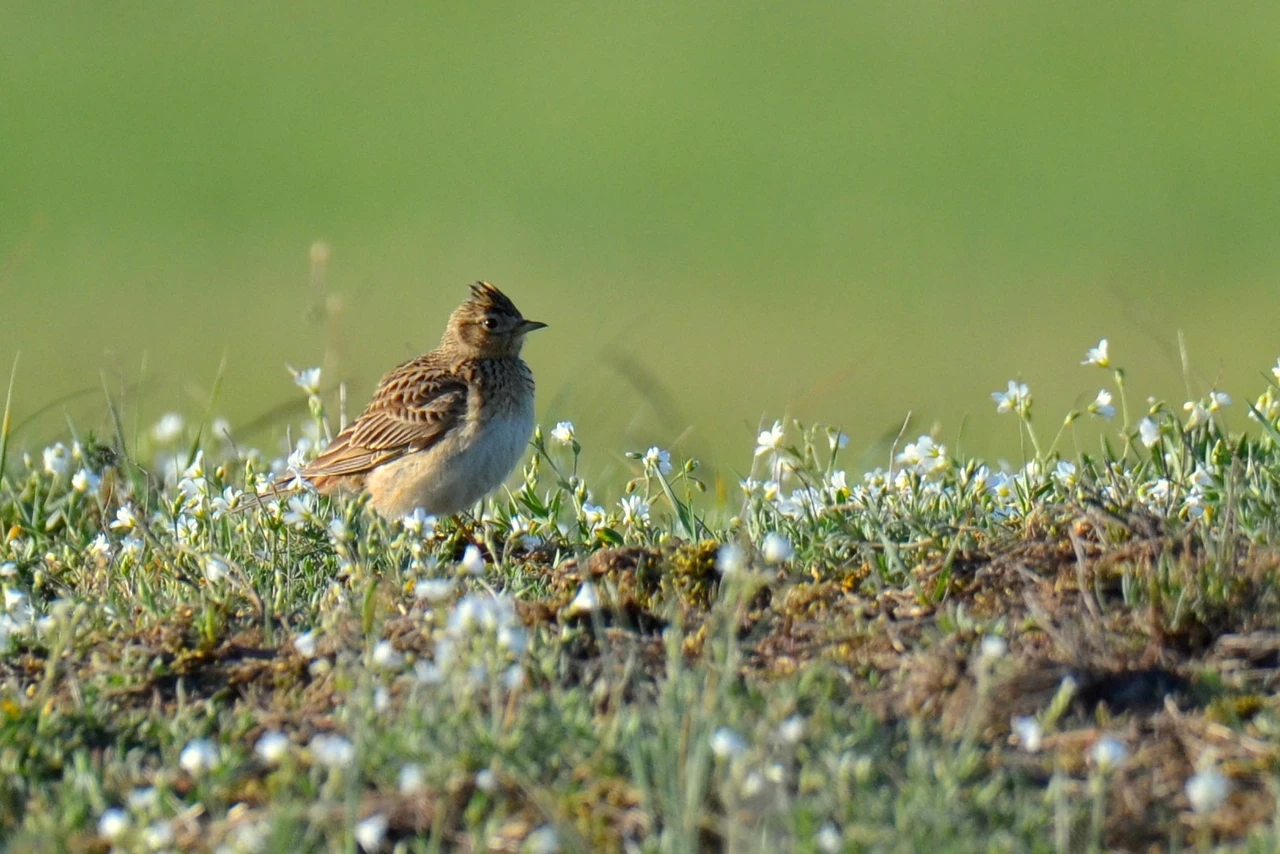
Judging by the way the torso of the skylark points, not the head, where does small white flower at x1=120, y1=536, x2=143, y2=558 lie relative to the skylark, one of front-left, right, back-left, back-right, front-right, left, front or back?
back-right

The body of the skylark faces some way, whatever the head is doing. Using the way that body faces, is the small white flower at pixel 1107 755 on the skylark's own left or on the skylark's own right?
on the skylark's own right

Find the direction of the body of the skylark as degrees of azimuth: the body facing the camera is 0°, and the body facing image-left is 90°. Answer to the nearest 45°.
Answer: approximately 270°

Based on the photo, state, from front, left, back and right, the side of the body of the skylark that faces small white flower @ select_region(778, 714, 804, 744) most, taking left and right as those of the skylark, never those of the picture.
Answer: right

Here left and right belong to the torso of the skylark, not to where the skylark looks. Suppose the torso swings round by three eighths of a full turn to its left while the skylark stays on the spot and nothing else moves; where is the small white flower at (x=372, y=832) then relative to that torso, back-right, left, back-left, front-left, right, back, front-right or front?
back-left

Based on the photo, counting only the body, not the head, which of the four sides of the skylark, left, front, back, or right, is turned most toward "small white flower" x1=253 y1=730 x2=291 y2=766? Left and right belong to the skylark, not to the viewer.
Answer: right

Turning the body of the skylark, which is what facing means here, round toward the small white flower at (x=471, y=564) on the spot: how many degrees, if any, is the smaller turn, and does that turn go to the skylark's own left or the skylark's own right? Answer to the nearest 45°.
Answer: approximately 90° to the skylark's own right

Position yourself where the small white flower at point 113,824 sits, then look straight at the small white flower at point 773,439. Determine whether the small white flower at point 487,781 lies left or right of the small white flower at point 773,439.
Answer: right

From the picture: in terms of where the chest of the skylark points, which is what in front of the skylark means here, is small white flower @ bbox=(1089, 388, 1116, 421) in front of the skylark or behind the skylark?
in front
